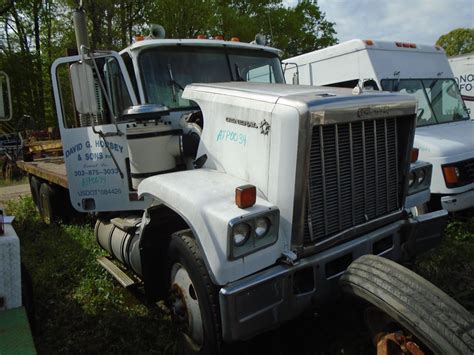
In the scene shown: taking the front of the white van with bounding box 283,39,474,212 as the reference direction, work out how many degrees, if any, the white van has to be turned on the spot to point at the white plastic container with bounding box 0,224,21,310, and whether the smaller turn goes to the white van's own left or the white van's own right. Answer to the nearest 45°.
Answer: approximately 90° to the white van's own right

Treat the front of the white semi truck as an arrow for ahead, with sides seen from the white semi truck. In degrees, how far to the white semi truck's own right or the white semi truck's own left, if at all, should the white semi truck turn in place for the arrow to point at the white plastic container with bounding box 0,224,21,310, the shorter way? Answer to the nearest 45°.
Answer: approximately 135° to the white semi truck's own right

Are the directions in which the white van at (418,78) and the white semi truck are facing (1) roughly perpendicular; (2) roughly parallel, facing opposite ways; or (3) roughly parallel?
roughly parallel

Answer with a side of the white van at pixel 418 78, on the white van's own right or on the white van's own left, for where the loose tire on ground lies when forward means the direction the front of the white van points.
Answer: on the white van's own right

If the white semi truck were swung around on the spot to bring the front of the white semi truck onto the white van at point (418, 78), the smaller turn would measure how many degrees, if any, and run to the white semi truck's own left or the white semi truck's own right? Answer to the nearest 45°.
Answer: approximately 90° to the white semi truck's own left

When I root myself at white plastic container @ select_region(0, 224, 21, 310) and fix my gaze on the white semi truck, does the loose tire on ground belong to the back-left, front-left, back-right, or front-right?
front-right

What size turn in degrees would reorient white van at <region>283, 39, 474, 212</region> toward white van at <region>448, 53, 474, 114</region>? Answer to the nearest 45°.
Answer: approximately 135° to its left

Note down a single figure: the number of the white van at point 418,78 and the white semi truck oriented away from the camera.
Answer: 0

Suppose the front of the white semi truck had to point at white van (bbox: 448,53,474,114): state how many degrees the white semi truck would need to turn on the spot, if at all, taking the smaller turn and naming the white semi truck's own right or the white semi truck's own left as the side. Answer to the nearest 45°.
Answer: approximately 90° to the white semi truck's own left

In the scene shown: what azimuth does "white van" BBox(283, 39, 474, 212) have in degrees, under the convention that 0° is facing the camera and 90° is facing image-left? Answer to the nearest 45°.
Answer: approximately 315°

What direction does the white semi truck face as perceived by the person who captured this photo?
facing the viewer and to the right of the viewer
